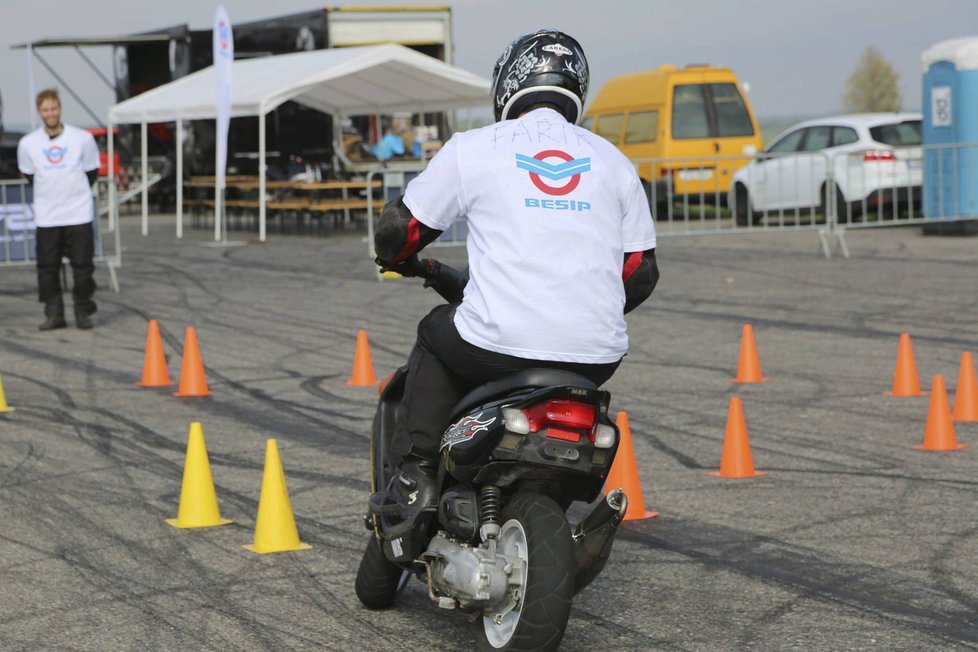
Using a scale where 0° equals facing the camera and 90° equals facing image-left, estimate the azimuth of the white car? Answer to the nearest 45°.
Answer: approximately 135°

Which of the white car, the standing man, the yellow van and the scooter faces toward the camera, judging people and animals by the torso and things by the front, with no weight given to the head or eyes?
the standing man

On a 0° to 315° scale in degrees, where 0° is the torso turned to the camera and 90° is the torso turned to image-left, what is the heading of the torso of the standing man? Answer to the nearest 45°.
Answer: approximately 0°

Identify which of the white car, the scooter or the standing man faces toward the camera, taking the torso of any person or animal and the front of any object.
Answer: the standing man

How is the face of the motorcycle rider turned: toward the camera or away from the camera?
away from the camera

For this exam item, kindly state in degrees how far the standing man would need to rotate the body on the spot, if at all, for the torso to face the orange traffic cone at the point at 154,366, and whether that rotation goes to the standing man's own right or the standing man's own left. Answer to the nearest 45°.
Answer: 0° — they already face it

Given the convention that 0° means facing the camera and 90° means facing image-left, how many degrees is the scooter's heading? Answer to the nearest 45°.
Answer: approximately 135°
